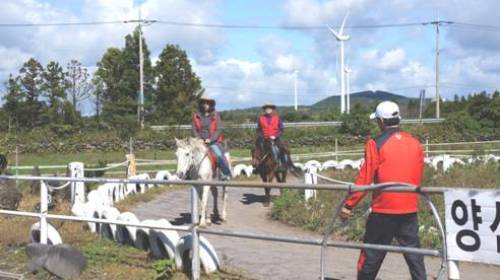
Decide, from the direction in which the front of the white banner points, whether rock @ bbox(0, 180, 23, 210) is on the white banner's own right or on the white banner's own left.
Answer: on the white banner's own right

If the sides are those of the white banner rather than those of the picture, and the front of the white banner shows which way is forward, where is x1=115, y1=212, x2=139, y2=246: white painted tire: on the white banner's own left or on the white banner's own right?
on the white banner's own right

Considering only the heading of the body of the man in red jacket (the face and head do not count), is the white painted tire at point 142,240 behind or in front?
in front

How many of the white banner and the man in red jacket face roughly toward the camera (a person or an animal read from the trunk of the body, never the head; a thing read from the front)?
1

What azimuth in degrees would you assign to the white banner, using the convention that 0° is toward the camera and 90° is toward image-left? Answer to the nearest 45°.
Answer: approximately 0°

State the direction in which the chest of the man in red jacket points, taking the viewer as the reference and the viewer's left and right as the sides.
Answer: facing away from the viewer and to the left of the viewer

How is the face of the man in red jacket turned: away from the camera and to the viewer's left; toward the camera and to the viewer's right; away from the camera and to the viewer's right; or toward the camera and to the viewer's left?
away from the camera and to the viewer's left

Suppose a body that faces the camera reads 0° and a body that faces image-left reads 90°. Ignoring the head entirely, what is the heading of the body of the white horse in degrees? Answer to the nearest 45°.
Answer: approximately 45°
